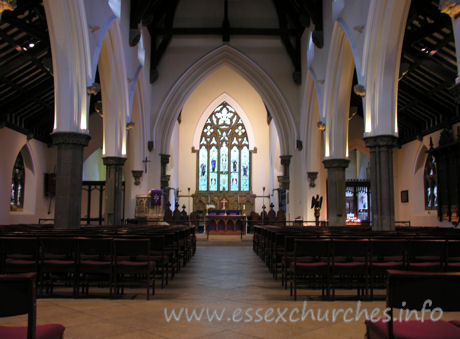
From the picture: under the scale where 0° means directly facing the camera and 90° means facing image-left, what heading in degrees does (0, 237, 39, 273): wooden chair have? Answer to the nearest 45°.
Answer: approximately 180°

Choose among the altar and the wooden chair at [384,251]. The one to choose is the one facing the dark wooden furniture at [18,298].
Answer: the altar

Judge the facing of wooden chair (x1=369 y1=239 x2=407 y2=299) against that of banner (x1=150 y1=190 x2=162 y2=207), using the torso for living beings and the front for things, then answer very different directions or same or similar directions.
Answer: very different directions

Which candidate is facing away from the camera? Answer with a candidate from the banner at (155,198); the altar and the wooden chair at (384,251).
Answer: the wooden chair

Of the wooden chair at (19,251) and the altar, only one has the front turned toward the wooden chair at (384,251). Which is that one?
the altar

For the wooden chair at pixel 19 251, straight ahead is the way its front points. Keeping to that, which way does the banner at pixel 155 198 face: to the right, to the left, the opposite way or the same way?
the opposite way

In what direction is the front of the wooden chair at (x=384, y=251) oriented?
away from the camera

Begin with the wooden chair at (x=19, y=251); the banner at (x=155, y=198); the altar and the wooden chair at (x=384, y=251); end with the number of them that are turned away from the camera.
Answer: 2

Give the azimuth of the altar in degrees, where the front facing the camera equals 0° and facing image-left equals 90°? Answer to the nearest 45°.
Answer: approximately 0°

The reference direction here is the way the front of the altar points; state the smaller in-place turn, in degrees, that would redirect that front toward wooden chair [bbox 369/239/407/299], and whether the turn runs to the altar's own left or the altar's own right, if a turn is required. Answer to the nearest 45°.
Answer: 0° — it already faces it

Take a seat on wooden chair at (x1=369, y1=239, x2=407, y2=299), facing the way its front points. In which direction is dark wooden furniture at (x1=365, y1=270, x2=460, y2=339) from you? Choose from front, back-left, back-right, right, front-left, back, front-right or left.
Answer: back
